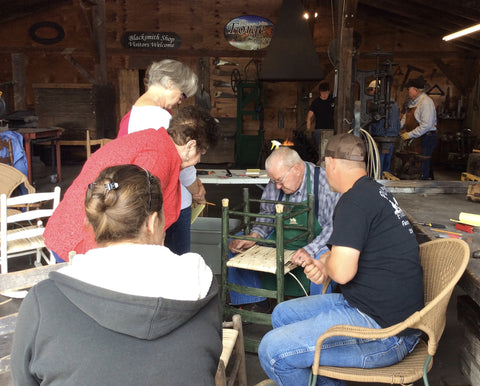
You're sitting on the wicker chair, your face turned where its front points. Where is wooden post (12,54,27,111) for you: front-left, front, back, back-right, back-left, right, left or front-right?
front-right

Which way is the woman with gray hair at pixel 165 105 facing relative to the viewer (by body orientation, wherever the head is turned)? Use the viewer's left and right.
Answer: facing to the right of the viewer

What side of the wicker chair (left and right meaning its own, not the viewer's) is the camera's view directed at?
left

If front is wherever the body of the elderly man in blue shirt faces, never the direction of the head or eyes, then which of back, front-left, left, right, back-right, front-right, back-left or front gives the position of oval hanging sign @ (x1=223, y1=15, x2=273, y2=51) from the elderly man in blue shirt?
back-right

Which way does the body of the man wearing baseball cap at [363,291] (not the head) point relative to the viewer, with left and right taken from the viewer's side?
facing away from the viewer and to the left of the viewer

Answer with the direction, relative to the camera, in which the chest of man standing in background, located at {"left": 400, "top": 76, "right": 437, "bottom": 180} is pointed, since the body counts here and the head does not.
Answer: to the viewer's left

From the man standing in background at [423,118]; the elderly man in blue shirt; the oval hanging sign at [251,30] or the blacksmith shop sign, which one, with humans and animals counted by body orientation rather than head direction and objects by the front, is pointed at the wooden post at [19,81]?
the man standing in background

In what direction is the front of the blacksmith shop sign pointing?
toward the camera

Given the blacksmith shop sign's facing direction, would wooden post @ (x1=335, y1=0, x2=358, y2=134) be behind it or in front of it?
in front

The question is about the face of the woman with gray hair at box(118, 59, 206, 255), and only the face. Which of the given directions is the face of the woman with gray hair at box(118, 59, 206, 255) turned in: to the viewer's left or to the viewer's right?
to the viewer's right

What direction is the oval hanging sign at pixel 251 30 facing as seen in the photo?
toward the camera
